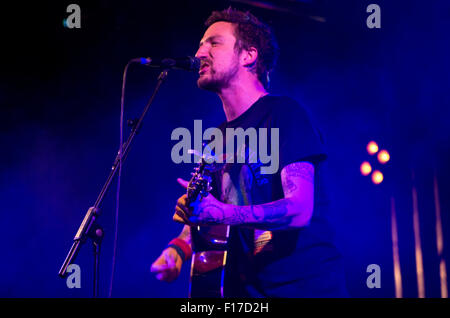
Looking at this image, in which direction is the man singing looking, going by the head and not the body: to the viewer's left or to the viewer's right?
to the viewer's left

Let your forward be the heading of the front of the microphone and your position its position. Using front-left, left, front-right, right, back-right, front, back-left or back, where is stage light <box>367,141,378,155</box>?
front-left

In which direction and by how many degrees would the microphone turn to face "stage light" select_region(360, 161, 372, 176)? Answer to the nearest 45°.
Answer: approximately 45° to its left

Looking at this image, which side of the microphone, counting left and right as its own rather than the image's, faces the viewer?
right

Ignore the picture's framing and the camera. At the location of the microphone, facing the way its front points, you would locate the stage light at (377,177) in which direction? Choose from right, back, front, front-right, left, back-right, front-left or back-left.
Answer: front-left
